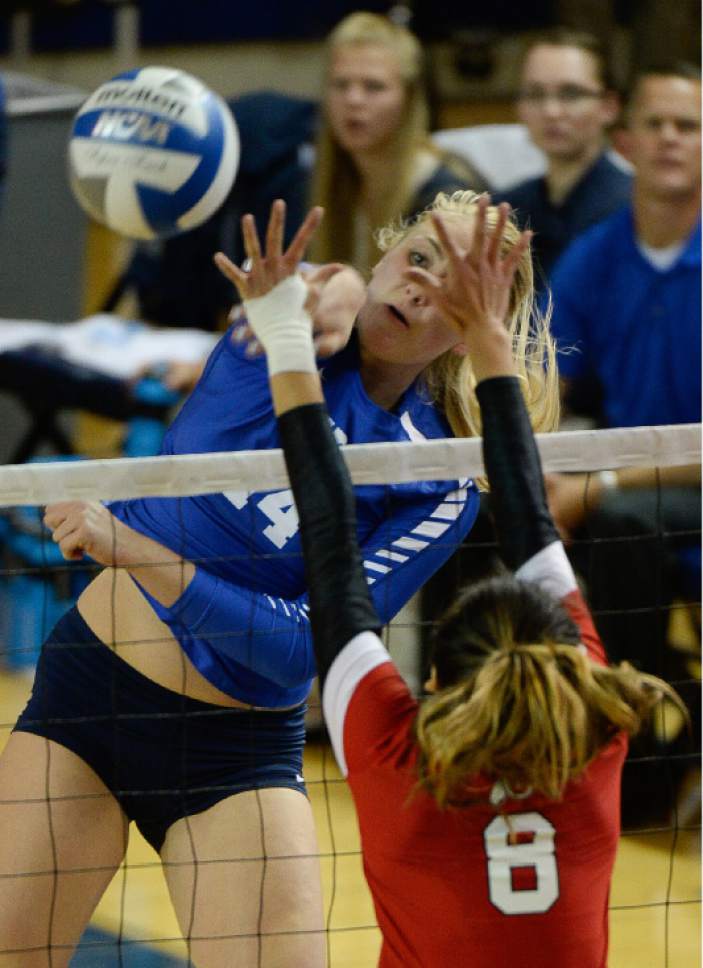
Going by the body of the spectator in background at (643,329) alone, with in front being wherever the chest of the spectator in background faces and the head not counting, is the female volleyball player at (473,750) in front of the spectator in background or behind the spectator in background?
in front

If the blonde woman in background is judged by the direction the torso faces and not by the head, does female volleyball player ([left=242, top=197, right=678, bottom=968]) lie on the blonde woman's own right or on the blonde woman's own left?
on the blonde woman's own left

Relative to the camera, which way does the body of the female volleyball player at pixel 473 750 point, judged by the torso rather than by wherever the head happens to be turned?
away from the camera

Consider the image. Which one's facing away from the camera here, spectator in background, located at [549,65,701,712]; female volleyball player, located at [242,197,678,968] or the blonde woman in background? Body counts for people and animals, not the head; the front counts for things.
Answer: the female volleyball player

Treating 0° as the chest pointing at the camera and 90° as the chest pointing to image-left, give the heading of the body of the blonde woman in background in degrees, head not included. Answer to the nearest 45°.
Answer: approximately 45°

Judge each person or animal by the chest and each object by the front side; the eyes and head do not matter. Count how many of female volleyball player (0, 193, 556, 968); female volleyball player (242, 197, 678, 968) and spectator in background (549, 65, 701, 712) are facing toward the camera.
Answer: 2

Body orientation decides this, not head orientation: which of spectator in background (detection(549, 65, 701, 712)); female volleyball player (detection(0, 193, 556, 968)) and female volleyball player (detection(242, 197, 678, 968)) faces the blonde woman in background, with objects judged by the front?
female volleyball player (detection(242, 197, 678, 968))

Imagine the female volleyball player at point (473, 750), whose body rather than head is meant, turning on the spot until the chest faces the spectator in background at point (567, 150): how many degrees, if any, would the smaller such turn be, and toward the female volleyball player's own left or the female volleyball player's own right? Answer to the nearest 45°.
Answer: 0° — they already face them

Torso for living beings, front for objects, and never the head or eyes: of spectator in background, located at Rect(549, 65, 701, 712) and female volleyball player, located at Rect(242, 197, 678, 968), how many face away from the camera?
1

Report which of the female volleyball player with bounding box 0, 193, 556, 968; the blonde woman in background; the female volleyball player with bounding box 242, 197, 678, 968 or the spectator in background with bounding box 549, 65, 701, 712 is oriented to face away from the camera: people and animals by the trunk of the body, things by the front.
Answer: the female volleyball player with bounding box 242, 197, 678, 968

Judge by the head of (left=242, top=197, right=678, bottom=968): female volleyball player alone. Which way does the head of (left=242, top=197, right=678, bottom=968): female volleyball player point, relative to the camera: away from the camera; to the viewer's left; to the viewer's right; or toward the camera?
away from the camera
